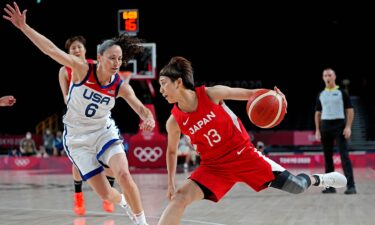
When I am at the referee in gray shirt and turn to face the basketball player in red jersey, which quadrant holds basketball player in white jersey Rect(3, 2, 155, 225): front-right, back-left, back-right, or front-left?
front-right

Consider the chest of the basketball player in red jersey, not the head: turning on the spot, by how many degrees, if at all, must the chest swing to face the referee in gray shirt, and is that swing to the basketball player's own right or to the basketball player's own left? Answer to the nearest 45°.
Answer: approximately 135° to the basketball player's own right

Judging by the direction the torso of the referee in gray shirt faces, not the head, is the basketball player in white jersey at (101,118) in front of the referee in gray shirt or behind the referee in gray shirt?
in front

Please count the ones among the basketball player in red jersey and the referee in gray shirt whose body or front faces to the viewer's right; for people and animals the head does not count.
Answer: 0

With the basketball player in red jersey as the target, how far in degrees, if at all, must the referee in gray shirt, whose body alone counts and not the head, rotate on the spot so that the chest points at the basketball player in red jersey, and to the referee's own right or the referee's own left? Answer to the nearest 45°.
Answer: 0° — they already face them

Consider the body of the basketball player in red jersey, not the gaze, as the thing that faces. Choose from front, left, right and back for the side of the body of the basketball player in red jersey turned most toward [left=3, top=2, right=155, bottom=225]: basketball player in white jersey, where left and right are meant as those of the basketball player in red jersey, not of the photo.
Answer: right

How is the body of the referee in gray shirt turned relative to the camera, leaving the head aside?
toward the camera

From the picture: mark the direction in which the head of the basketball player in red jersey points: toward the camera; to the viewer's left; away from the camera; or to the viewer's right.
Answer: to the viewer's left

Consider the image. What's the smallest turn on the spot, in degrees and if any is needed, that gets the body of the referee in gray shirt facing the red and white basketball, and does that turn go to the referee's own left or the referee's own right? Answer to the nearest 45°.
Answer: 0° — they already face it

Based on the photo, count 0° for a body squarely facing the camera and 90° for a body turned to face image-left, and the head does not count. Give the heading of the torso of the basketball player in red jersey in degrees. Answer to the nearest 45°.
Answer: approximately 45°
